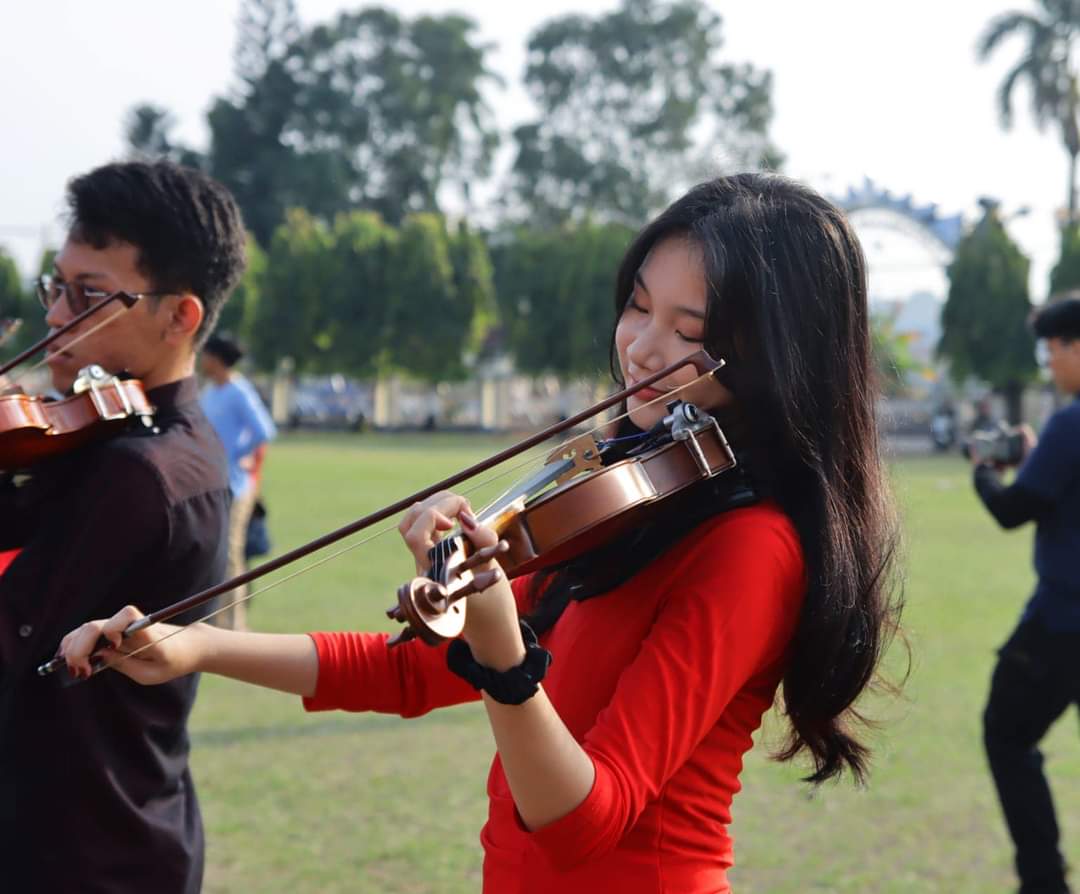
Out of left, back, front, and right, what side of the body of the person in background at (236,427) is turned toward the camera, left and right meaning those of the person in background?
left

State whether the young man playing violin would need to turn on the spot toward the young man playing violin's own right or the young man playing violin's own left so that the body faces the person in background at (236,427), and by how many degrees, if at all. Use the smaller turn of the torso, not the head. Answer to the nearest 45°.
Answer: approximately 90° to the young man playing violin's own right

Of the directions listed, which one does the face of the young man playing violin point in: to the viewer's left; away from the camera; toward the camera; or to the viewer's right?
to the viewer's left

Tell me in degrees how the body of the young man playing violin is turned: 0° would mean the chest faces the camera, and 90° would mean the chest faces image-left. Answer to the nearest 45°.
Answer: approximately 90°

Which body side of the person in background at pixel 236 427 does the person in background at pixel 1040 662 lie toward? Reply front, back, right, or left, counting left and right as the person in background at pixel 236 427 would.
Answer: left

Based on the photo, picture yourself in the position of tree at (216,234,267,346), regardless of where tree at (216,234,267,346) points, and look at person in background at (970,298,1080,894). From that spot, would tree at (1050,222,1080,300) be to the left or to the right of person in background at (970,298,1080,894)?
left

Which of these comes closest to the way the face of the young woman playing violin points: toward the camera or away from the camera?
toward the camera
